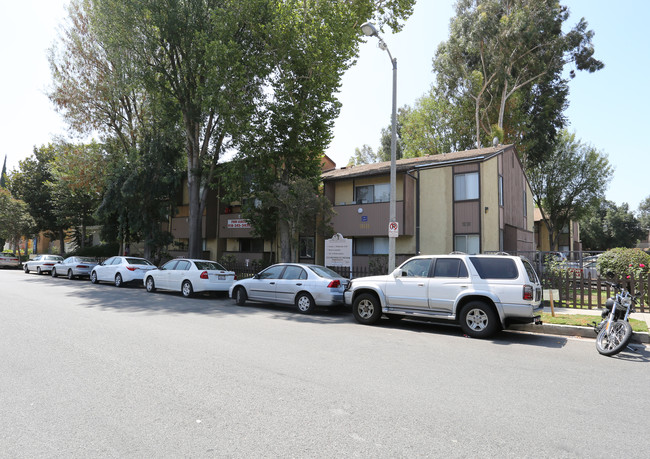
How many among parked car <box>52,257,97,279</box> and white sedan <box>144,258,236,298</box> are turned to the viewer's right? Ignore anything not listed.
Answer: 0

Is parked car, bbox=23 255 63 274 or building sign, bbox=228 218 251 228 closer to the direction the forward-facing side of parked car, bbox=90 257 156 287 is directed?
the parked car

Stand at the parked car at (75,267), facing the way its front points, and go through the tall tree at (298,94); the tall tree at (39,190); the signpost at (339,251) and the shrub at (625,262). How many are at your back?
3

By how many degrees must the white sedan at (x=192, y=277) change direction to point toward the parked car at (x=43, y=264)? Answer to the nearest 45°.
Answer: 0° — it already faces it

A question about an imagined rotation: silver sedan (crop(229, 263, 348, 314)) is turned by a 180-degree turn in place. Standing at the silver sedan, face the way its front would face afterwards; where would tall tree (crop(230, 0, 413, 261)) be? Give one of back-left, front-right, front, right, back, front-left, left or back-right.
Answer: back-left

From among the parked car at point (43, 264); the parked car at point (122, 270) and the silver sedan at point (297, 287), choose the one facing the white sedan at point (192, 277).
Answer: the silver sedan

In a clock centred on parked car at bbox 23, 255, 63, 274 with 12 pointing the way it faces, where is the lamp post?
The lamp post is roughly at 7 o'clock from the parked car.

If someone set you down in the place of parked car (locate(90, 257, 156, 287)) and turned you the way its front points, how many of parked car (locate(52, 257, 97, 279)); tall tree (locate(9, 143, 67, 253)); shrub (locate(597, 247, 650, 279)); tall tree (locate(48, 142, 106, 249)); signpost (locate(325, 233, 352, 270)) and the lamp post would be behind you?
3

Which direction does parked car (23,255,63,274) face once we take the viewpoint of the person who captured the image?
facing away from the viewer and to the left of the viewer

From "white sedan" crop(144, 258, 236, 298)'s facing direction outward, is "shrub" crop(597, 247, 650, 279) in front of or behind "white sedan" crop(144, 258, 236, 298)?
behind

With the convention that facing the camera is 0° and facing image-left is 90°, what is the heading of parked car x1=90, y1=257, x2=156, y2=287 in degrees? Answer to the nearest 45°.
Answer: approximately 135°

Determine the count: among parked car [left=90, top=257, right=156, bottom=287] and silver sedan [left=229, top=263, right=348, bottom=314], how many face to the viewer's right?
0

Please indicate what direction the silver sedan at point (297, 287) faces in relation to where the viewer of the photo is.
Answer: facing away from the viewer and to the left of the viewer

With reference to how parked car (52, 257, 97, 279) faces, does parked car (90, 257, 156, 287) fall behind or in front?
behind

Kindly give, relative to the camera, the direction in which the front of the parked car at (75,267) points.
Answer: facing away from the viewer and to the left of the viewer
